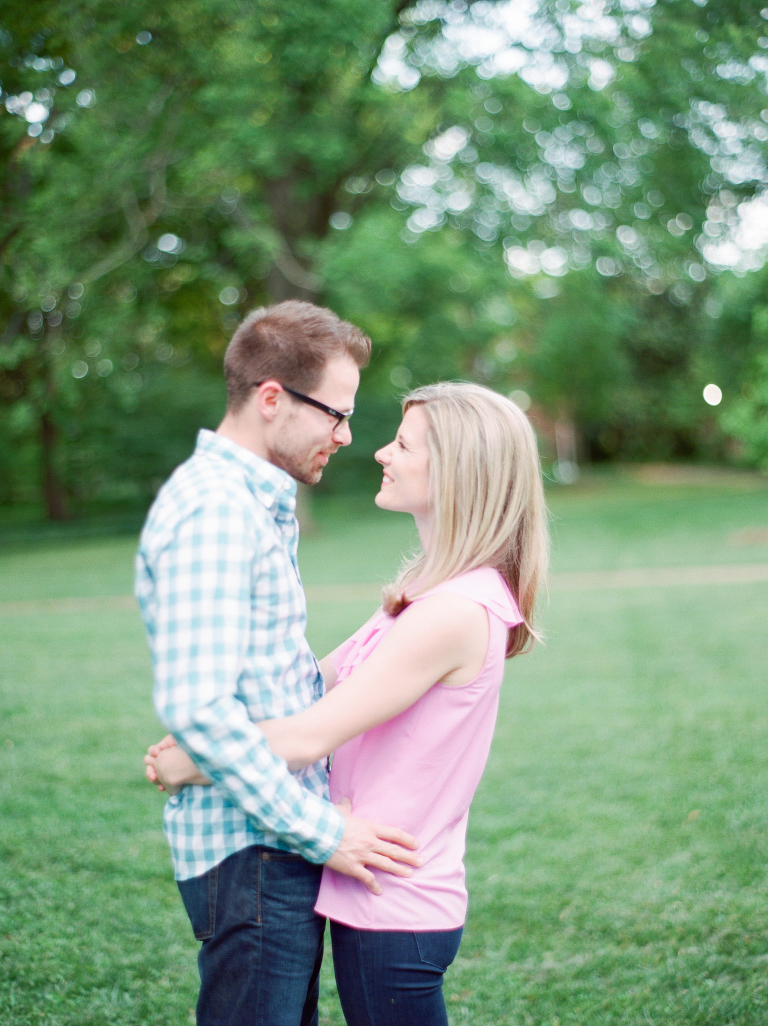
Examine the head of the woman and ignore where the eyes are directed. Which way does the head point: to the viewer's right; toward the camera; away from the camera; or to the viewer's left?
to the viewer's left

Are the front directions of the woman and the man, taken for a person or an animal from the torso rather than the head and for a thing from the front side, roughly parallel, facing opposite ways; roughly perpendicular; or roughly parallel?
roughly parallel, facing opposite ways

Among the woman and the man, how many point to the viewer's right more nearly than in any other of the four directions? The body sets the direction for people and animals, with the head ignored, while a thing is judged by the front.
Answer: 1

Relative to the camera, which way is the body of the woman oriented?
to the viewer's left

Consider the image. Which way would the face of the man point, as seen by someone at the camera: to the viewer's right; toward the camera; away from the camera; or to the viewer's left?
to the viewer's right

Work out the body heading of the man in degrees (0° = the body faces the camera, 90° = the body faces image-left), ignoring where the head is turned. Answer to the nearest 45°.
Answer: approximately 270°
